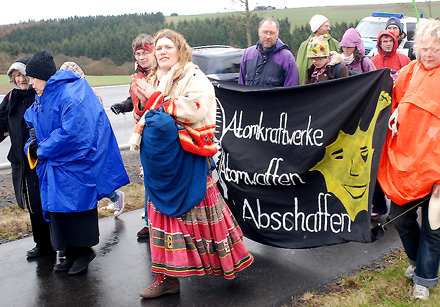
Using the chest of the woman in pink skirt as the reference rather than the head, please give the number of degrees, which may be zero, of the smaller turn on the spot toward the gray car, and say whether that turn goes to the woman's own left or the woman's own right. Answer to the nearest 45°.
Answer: approximately 135° to the woman's own right

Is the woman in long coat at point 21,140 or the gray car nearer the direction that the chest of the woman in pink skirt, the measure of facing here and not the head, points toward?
the woman in long coat

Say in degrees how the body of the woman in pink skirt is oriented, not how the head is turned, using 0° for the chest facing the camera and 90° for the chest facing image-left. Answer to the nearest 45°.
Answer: approximately 45°

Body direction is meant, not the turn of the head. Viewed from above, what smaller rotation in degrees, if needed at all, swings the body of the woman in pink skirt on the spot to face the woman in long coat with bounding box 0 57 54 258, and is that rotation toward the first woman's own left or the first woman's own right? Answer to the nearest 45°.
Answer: approximately 90° to the first woman's own right
